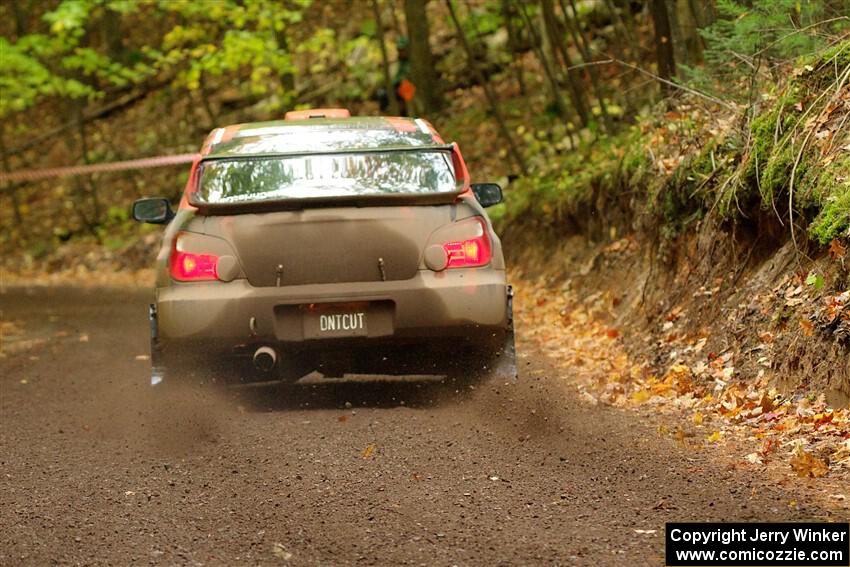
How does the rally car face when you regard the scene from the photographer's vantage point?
facing away from the viewer

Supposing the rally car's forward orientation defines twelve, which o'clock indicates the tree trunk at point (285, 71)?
The tree trunk is roughly at 12 o'clock from the rally car.

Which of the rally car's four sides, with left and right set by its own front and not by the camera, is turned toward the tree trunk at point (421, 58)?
front

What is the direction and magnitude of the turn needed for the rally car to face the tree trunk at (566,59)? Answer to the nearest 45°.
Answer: approximately 45° to its right

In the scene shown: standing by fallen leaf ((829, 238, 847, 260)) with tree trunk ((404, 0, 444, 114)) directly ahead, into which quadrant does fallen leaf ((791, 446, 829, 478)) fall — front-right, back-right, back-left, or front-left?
back-left

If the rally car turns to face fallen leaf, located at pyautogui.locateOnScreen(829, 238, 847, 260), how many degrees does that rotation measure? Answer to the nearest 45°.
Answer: approximately 90° to its right

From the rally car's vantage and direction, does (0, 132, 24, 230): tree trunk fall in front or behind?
in front

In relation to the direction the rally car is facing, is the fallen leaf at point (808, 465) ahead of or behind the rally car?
behind

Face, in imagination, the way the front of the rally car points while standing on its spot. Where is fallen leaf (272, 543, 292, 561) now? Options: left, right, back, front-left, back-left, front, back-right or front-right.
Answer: back

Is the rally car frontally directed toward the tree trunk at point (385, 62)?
yes

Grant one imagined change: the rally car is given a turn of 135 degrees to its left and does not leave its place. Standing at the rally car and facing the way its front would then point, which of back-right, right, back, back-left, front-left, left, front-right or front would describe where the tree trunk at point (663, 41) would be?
back

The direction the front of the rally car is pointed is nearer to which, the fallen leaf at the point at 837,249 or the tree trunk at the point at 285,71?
the tree trunk

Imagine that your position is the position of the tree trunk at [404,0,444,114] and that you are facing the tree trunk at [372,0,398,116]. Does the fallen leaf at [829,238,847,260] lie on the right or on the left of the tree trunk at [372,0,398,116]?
left
